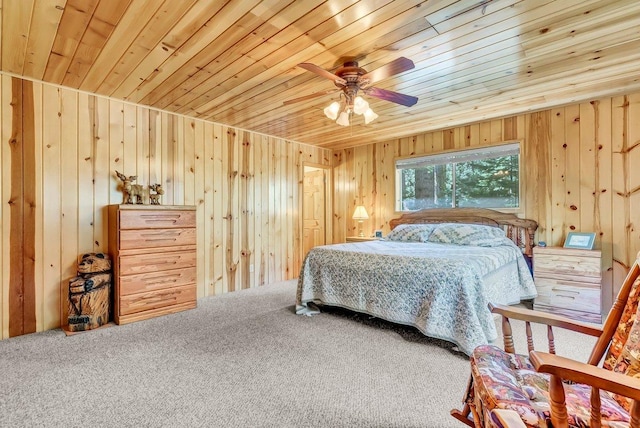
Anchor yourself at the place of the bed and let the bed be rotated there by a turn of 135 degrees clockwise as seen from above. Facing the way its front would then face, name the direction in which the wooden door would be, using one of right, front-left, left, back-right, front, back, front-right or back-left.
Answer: front-left

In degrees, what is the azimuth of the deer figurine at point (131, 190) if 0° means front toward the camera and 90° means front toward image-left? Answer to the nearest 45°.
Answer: approximately 45°

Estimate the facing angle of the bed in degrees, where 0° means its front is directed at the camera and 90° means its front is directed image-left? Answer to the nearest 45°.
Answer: approximately 45°

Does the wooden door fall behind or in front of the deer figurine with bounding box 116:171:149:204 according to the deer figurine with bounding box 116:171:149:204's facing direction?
behind

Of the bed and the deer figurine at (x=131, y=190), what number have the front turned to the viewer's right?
0

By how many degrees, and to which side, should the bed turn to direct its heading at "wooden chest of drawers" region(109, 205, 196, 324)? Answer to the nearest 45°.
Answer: approximately 45° to its right

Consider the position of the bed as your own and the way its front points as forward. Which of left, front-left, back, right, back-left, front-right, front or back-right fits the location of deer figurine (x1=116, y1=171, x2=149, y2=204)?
front-right

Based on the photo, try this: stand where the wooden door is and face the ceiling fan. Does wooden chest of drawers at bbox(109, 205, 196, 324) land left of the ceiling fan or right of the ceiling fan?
right

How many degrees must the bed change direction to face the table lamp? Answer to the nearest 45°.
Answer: approximately 90° to its right
